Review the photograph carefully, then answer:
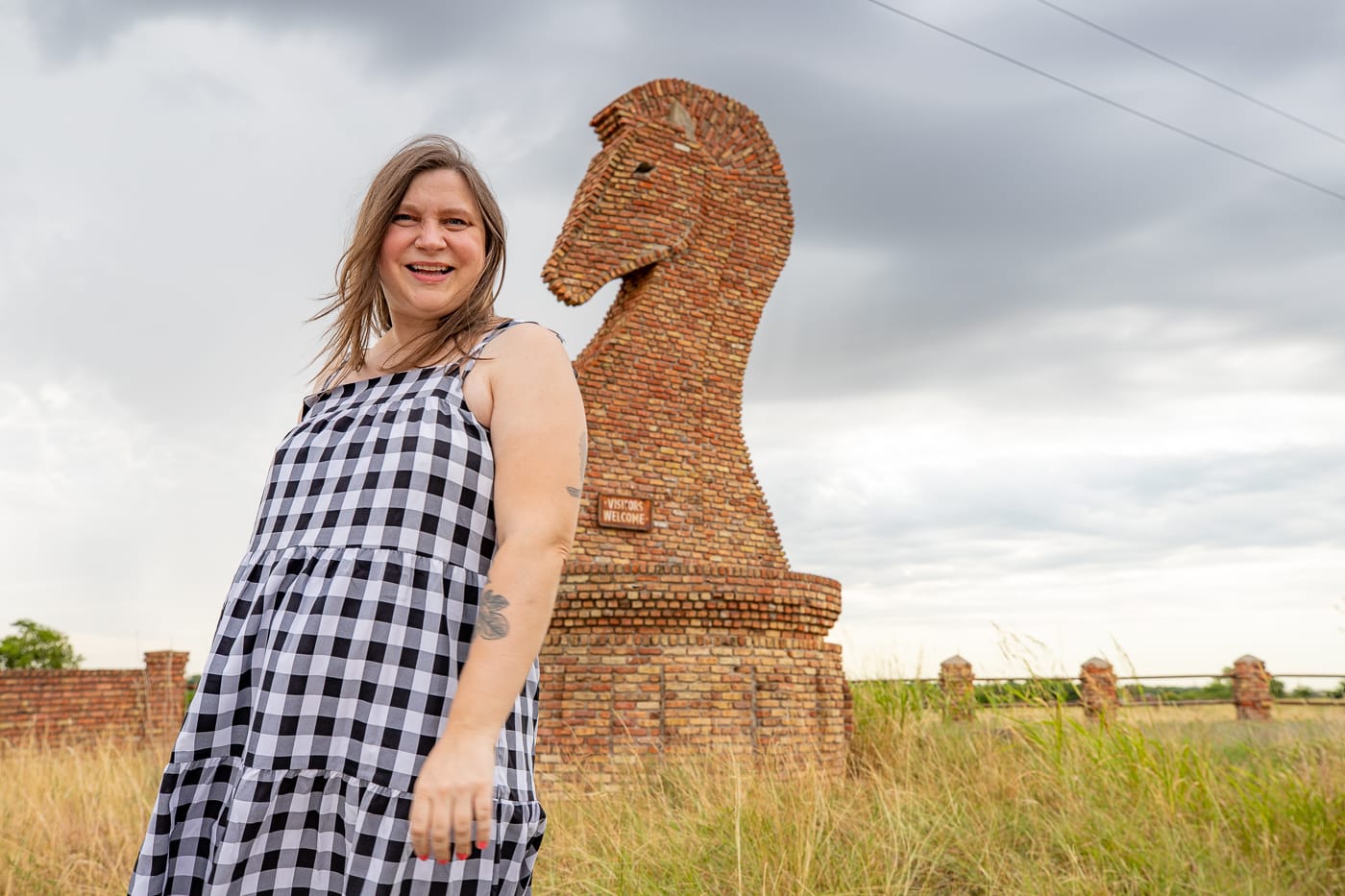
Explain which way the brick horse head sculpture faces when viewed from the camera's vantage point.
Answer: facing to the left of the viewer

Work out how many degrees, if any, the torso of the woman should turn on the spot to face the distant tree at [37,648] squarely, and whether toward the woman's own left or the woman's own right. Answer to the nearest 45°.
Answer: approximately 135° to the woman's own right

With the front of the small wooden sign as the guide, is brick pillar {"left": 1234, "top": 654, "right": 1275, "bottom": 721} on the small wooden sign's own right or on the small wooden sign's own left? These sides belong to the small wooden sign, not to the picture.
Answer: on the small wooden sign's own left

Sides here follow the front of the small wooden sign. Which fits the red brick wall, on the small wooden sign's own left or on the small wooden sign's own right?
on the small wooden sign's own right

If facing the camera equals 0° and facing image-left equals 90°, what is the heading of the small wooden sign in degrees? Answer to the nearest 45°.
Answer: approximately 0°

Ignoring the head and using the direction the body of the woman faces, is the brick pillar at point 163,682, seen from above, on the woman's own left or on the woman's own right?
on the woman's own right

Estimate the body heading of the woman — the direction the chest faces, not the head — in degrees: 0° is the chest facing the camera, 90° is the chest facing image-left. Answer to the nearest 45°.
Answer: approximately 45°

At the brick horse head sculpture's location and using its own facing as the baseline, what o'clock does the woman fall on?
The woman is roughly at 9 o'clock from the brick horse head sculpture.

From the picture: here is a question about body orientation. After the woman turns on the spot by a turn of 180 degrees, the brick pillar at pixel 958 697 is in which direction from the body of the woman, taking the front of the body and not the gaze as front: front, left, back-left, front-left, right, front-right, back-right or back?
front
